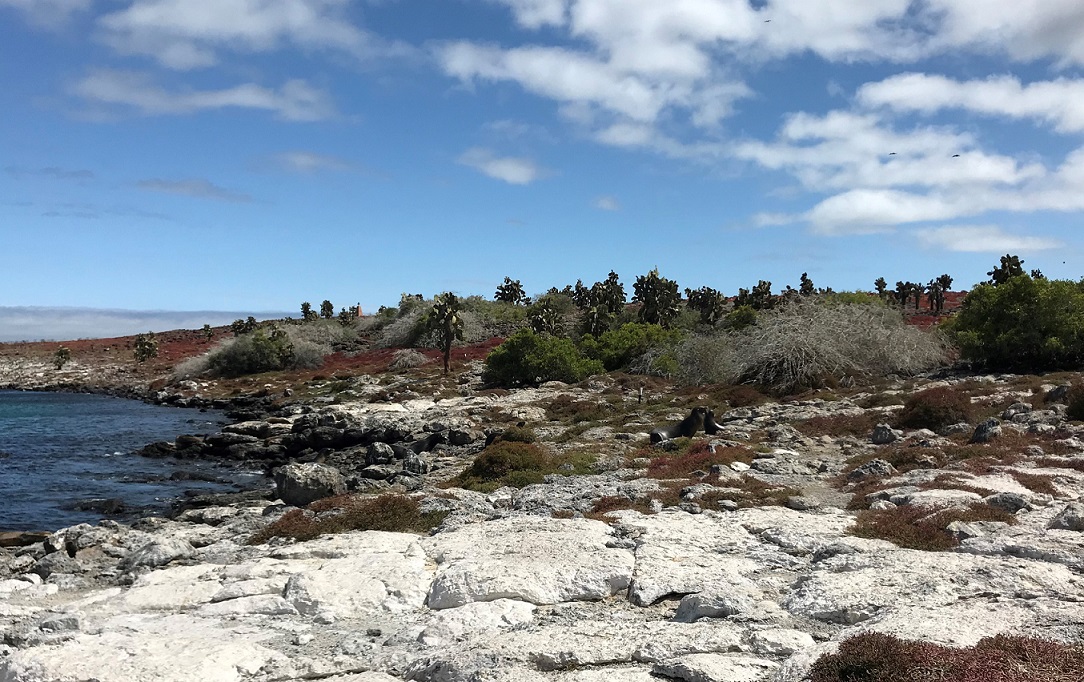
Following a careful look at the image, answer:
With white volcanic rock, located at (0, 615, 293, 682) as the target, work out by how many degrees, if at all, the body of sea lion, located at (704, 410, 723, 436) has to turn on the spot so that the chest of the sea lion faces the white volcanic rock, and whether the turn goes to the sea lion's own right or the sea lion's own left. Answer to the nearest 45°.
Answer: approximately 90° to the sea lion's own left

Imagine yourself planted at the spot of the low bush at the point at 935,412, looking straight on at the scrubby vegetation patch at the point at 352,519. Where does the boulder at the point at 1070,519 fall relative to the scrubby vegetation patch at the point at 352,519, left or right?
left

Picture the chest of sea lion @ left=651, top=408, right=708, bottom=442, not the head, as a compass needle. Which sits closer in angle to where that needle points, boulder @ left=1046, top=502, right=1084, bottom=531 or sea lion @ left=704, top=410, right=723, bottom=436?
the sea lion

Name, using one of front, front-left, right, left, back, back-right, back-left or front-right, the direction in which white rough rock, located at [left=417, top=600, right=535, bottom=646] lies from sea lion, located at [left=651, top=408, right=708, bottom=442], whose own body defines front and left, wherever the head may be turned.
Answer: right

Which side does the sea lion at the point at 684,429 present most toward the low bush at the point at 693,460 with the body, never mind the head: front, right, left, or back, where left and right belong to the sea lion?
right

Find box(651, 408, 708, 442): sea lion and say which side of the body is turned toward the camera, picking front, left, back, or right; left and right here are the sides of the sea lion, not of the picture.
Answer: right

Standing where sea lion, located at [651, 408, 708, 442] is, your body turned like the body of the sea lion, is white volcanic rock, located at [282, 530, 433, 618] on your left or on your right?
on your right

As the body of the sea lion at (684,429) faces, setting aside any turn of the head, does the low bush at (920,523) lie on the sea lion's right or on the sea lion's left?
on the sea lion's right
